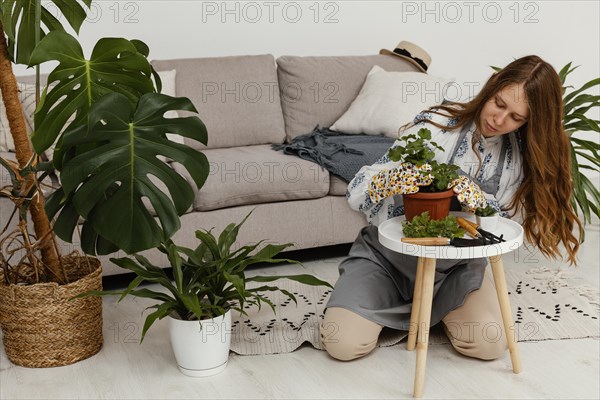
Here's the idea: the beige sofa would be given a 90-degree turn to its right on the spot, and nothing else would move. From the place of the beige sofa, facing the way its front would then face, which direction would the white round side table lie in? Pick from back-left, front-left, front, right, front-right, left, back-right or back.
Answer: left

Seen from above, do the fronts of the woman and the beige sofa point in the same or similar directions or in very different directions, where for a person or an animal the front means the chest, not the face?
same or similar directions

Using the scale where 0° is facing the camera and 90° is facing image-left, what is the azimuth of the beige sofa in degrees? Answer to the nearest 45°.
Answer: approximately 0°

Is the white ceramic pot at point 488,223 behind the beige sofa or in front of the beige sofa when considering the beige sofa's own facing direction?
in front

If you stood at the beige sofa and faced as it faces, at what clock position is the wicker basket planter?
The wicker basket planter is roughly at 1 o'clock from the beige sofa.

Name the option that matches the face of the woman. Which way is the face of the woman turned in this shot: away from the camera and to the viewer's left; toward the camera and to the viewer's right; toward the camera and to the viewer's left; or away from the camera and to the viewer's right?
toward the camera and to the viewer's left

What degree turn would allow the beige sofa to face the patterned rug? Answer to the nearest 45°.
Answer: approximately 45° to its left

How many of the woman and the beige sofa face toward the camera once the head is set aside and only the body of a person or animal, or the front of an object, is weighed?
2

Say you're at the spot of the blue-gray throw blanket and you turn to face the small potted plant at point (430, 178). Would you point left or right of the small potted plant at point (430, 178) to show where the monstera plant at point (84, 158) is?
right

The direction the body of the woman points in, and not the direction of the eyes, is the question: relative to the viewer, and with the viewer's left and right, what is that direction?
facing the viewer

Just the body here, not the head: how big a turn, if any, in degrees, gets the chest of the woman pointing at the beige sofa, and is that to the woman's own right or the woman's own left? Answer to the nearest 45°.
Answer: approximately 135° to the woman's own right

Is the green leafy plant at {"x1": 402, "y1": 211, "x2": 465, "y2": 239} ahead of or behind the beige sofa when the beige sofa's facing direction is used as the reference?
ahead

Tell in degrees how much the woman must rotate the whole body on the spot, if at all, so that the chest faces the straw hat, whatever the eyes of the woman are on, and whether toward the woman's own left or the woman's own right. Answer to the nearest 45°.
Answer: approximately 180°
